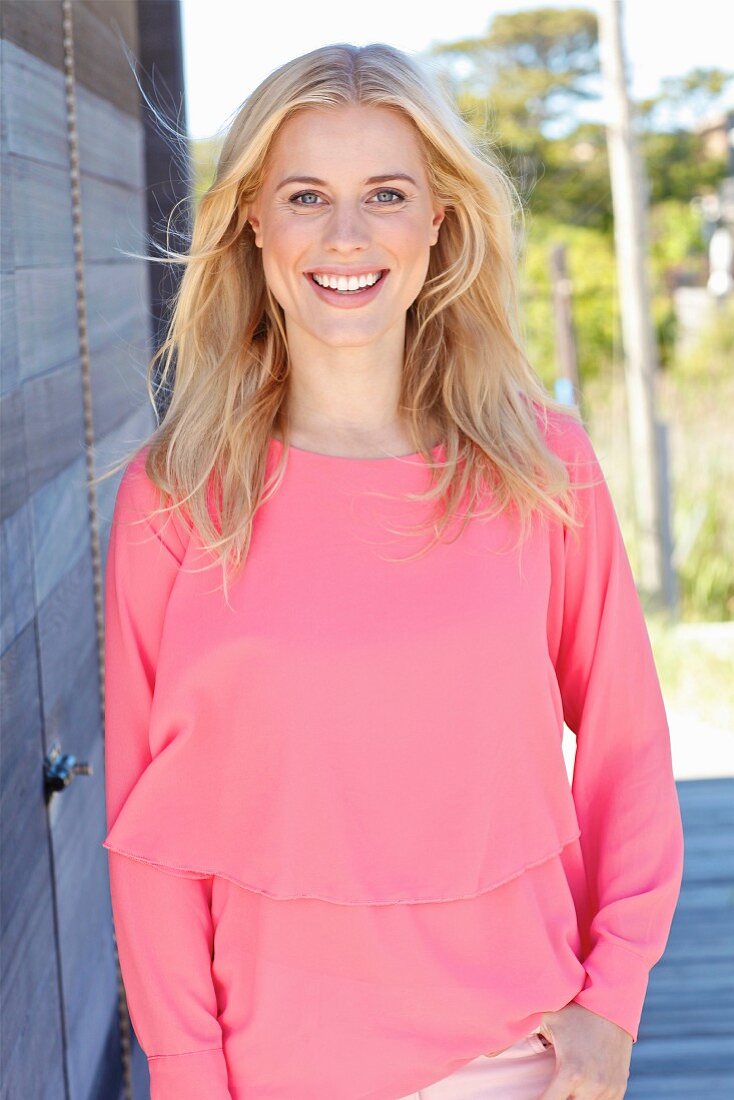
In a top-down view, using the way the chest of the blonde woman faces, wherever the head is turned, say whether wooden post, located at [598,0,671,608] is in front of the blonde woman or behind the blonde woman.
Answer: behind

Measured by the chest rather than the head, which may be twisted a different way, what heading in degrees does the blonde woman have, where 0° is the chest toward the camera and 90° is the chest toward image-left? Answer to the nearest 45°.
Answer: approximately 0°
